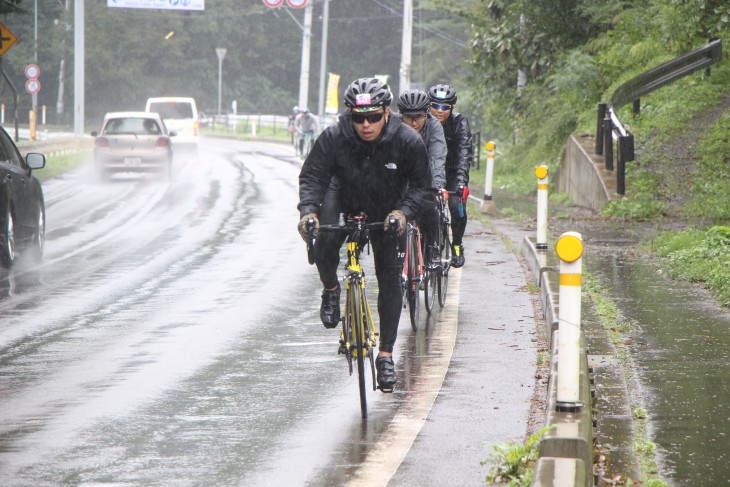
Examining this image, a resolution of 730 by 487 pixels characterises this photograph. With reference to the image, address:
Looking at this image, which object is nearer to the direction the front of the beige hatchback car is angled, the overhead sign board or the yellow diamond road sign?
the overhead sign board

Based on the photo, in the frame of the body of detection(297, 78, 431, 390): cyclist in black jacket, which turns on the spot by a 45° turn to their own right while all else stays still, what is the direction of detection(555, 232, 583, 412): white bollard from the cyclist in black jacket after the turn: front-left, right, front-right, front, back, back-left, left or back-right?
left

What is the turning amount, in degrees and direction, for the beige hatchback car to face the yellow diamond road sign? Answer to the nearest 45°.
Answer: approximately 90° to its left

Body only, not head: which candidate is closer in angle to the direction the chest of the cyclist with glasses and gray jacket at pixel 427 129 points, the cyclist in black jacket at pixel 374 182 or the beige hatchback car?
the cyclist in black jacket

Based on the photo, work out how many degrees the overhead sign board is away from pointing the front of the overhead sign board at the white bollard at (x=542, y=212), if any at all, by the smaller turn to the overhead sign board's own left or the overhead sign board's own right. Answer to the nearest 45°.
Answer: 0° — it already faces it

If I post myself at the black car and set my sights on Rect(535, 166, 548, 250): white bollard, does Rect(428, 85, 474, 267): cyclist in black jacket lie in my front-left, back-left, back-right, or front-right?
front-right

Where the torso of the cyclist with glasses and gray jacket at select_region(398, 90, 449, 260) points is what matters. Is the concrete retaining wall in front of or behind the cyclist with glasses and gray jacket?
behind

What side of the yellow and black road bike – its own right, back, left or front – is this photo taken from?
front

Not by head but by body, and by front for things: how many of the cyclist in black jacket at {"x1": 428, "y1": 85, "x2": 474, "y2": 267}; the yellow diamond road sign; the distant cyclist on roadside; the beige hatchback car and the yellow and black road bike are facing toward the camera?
4

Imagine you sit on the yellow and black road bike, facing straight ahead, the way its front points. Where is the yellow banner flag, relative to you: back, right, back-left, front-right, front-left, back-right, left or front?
back

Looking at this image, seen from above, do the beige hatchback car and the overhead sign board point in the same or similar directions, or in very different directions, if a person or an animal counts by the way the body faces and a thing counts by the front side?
very different directions

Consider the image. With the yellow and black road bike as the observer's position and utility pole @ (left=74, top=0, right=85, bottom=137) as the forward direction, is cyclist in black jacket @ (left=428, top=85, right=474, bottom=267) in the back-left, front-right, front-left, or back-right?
front-right

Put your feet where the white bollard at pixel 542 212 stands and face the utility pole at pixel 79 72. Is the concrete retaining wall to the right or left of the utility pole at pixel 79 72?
right

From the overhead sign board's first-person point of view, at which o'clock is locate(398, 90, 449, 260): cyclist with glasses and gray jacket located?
The cyclist with glasses and gray jacket is roughly at 12 o'clock from the overhead sign board.

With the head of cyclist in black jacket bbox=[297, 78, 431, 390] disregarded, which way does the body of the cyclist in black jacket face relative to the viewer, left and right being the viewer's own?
facing the viewer

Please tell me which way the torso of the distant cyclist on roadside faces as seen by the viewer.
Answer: toward the camera

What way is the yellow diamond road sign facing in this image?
toward the camera
